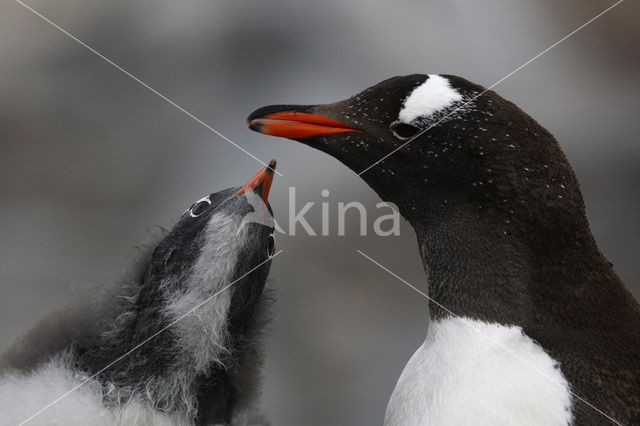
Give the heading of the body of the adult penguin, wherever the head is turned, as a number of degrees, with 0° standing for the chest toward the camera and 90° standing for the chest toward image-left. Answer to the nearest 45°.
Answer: approximately 90°

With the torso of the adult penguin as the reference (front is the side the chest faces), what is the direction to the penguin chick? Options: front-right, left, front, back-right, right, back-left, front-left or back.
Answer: front
